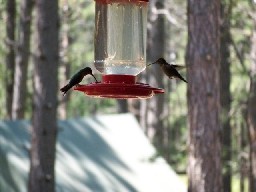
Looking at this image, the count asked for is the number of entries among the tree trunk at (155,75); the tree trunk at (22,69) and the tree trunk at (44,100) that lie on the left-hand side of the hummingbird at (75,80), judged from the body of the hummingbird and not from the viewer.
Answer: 3

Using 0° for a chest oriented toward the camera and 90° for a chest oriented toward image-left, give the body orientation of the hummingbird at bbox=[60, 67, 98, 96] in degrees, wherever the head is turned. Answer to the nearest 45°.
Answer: approximately 270°

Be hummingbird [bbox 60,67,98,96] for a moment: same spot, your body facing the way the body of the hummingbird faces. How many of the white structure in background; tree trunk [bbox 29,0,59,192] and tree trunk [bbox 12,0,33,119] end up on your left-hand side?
3

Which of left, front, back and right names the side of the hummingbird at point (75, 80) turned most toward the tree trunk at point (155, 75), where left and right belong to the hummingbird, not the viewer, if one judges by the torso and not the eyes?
left

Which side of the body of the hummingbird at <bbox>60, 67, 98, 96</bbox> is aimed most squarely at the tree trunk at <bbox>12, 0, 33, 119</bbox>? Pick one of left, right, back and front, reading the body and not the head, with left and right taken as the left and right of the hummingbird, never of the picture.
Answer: left

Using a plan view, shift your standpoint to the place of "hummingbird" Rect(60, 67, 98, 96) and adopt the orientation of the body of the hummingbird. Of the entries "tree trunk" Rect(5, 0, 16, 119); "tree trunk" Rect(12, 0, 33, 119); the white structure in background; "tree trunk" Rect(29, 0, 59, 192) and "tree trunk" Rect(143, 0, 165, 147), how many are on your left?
5

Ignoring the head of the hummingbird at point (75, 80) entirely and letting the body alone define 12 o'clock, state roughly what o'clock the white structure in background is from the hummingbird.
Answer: The white structure in background is roughly at 9 o'clock from the hummingbird.
